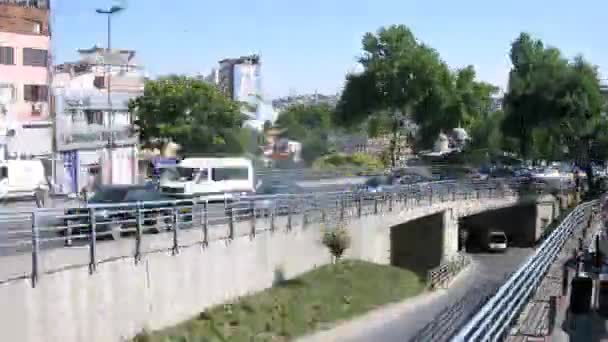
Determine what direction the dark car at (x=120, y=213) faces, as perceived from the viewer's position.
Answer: facing to the left of the viewer

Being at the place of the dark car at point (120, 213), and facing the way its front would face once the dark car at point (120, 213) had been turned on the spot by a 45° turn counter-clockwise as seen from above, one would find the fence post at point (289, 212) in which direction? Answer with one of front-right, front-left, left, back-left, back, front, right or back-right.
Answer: back

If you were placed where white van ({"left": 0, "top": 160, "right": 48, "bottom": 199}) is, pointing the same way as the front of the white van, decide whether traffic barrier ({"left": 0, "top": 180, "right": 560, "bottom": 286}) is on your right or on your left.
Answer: on your left

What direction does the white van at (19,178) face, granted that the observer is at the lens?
facing to the left of the viewer

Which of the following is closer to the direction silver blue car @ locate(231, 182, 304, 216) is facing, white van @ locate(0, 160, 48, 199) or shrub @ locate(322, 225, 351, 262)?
the white van

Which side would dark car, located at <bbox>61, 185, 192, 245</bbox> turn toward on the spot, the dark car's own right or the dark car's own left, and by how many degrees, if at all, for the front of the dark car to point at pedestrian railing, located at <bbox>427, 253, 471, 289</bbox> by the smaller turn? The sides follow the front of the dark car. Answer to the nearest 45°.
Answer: approximately 135° to the dark car's own right

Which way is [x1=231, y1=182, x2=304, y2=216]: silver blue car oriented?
to the viewer's left
